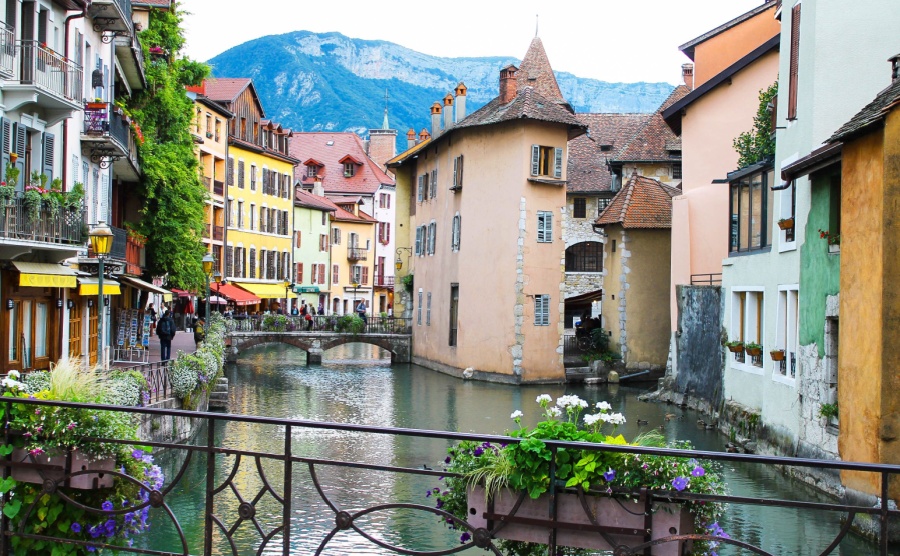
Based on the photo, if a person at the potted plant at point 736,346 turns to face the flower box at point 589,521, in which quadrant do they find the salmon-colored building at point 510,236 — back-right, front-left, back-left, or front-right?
back-right

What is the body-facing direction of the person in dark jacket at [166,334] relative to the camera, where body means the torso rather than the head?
away from the camera

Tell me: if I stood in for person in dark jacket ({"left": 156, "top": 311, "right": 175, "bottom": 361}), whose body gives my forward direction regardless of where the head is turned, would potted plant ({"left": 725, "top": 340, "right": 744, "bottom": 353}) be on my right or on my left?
on my right

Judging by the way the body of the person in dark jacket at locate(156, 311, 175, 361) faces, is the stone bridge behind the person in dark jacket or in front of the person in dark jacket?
in front

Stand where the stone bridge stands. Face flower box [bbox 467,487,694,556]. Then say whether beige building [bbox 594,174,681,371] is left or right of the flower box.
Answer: left

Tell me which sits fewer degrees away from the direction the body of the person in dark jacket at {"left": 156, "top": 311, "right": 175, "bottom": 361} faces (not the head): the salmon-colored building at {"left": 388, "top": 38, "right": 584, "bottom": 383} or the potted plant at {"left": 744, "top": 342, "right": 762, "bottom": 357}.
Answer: the salmon-colored building
